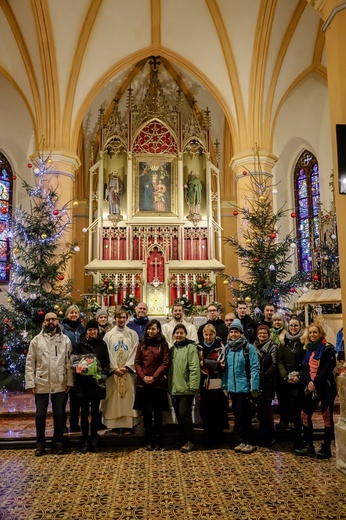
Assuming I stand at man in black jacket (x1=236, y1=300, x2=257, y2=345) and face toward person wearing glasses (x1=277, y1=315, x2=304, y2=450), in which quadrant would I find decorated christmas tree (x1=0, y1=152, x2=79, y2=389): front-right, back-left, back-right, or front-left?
back-right

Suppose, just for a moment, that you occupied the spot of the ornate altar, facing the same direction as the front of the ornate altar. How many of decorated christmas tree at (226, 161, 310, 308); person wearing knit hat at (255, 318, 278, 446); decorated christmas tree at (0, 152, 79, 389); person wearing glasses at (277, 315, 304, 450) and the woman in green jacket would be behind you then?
0

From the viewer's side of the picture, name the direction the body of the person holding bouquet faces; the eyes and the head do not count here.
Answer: toward the camera

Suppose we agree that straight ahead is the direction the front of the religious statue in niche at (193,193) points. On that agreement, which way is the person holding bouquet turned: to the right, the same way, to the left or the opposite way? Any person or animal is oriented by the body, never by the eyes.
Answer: the same way

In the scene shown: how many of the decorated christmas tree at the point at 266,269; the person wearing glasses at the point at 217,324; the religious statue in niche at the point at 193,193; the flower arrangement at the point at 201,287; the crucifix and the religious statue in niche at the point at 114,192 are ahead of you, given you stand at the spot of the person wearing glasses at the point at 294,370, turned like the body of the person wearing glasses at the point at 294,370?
0

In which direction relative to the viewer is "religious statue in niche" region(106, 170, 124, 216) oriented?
toward the camera

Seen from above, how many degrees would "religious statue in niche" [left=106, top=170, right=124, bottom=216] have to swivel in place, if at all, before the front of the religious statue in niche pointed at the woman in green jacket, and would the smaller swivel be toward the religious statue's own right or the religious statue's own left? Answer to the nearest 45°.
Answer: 0° — it already faces them

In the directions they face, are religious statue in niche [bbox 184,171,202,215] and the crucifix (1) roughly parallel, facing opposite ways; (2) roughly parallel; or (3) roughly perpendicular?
roughly parallel

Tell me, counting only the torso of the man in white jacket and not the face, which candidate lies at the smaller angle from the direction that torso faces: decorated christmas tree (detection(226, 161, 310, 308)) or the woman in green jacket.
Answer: the woman in green jacket

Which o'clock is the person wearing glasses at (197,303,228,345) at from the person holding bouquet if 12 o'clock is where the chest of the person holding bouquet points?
The person wearing glasses is roughly at 8 o'clock from the person holding bouquet.

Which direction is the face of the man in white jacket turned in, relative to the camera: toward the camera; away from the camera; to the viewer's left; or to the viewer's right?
toward the camera

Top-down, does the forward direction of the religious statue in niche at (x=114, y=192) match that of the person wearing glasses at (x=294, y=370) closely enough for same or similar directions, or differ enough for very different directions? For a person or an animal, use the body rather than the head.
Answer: same or similar directions

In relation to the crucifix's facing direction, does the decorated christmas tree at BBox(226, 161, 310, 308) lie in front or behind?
in front

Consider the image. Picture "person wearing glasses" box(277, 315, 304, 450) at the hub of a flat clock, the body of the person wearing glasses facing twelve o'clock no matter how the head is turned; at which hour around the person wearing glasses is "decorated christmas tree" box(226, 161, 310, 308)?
The decorated christmas tree is roughly at 6 o'clock from the person wearing glasses.

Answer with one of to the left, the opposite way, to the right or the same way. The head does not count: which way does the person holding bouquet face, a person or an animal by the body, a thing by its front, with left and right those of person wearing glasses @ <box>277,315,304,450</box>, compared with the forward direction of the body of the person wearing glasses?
the same way

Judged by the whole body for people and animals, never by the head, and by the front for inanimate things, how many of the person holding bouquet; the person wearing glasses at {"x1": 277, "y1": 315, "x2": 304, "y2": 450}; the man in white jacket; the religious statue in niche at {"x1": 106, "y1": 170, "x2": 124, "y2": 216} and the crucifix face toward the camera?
5

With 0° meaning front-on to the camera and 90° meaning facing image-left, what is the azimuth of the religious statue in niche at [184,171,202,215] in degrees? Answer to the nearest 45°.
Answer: approximately 0°

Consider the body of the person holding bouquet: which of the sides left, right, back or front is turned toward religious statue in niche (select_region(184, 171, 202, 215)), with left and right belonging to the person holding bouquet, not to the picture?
back
